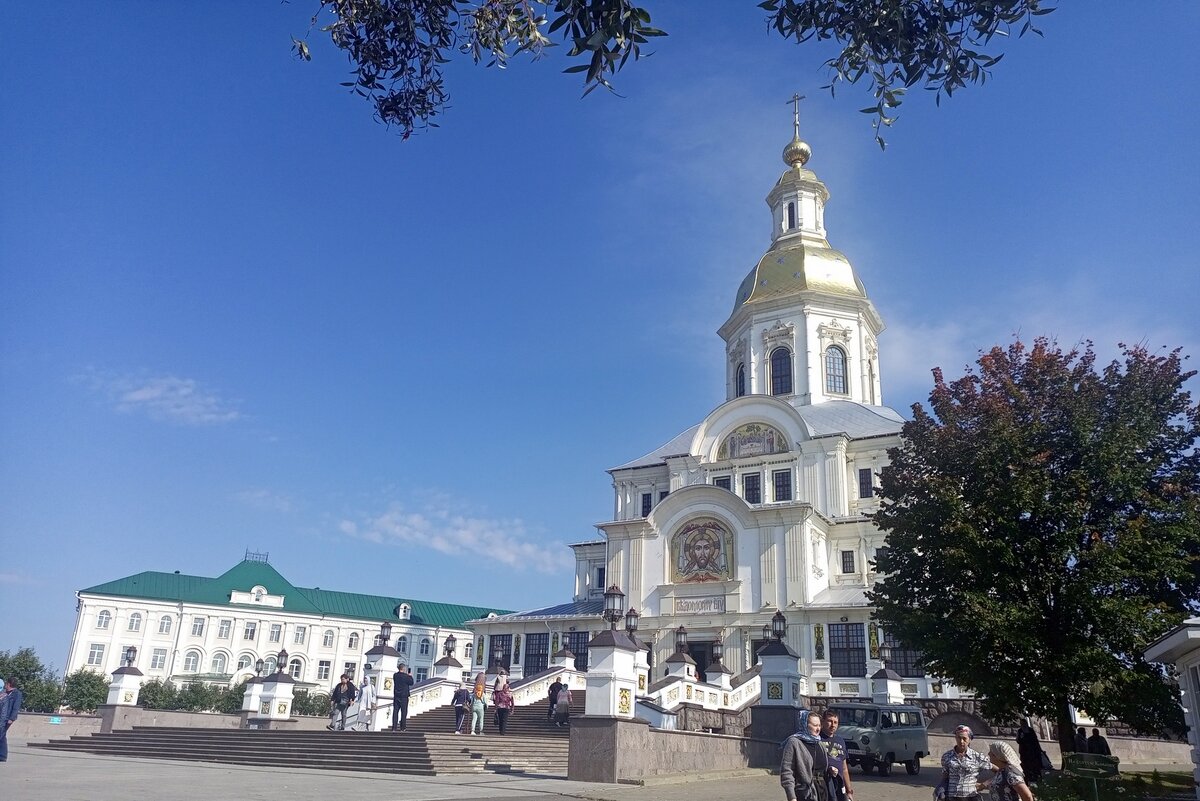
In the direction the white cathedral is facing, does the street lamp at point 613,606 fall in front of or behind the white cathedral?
in front

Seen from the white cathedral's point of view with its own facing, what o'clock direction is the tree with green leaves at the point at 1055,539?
The tree with green leaves is roughly at 10 o'clock from the white cathedral.

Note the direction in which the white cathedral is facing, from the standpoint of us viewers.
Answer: facing the viewer and to the left of the viewer

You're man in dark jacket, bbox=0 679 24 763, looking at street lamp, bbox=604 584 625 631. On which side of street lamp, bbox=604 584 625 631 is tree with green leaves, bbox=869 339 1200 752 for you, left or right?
right

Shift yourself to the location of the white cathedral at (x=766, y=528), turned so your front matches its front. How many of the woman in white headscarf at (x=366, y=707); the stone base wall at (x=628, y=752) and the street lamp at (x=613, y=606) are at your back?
0

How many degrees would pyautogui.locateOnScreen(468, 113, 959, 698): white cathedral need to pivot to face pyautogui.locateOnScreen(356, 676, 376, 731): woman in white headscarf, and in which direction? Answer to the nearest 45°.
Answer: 0° — it already faces them

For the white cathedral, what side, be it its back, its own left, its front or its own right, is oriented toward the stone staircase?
front

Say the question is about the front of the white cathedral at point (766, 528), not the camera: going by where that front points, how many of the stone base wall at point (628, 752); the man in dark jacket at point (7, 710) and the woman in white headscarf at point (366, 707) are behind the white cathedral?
0

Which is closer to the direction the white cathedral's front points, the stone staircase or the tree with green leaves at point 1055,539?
the stone staircase

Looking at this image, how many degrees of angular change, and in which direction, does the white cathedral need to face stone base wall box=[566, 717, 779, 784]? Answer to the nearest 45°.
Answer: approximately 45° to its left

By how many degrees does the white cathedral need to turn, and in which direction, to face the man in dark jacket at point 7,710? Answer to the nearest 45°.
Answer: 0° — it already faces them

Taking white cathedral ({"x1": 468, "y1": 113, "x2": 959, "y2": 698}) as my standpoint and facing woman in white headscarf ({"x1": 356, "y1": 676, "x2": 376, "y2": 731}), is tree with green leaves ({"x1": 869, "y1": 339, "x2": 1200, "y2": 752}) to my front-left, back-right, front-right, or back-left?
front-left
